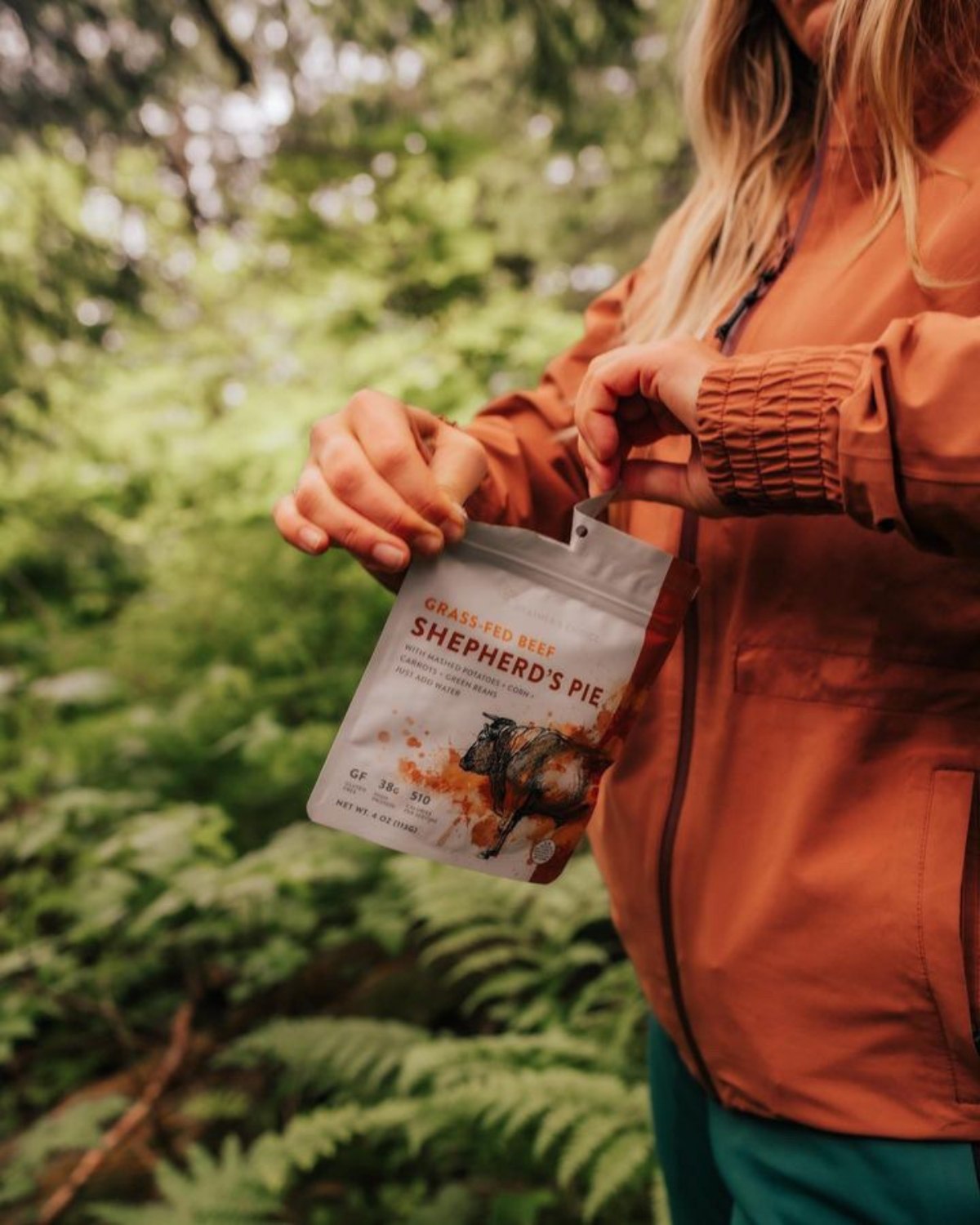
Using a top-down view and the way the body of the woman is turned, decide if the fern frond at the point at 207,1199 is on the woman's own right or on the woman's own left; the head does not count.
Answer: on the woman's own right

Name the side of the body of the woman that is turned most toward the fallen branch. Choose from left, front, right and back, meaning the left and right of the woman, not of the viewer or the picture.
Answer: right

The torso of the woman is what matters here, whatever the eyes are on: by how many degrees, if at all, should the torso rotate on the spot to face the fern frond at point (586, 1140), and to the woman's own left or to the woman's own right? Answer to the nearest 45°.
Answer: approximately 135° to the woman's own right

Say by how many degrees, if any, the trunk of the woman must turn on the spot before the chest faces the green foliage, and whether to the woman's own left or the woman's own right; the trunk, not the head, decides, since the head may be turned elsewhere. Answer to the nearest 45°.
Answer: approximately 90° to the woman's own right

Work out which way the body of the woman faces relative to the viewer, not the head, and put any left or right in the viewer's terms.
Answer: facing the viewer and to the left of the viewer

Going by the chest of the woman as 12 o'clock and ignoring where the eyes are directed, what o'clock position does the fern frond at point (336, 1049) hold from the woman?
The fern frond is roughly at 4 o'clock from the woman.
